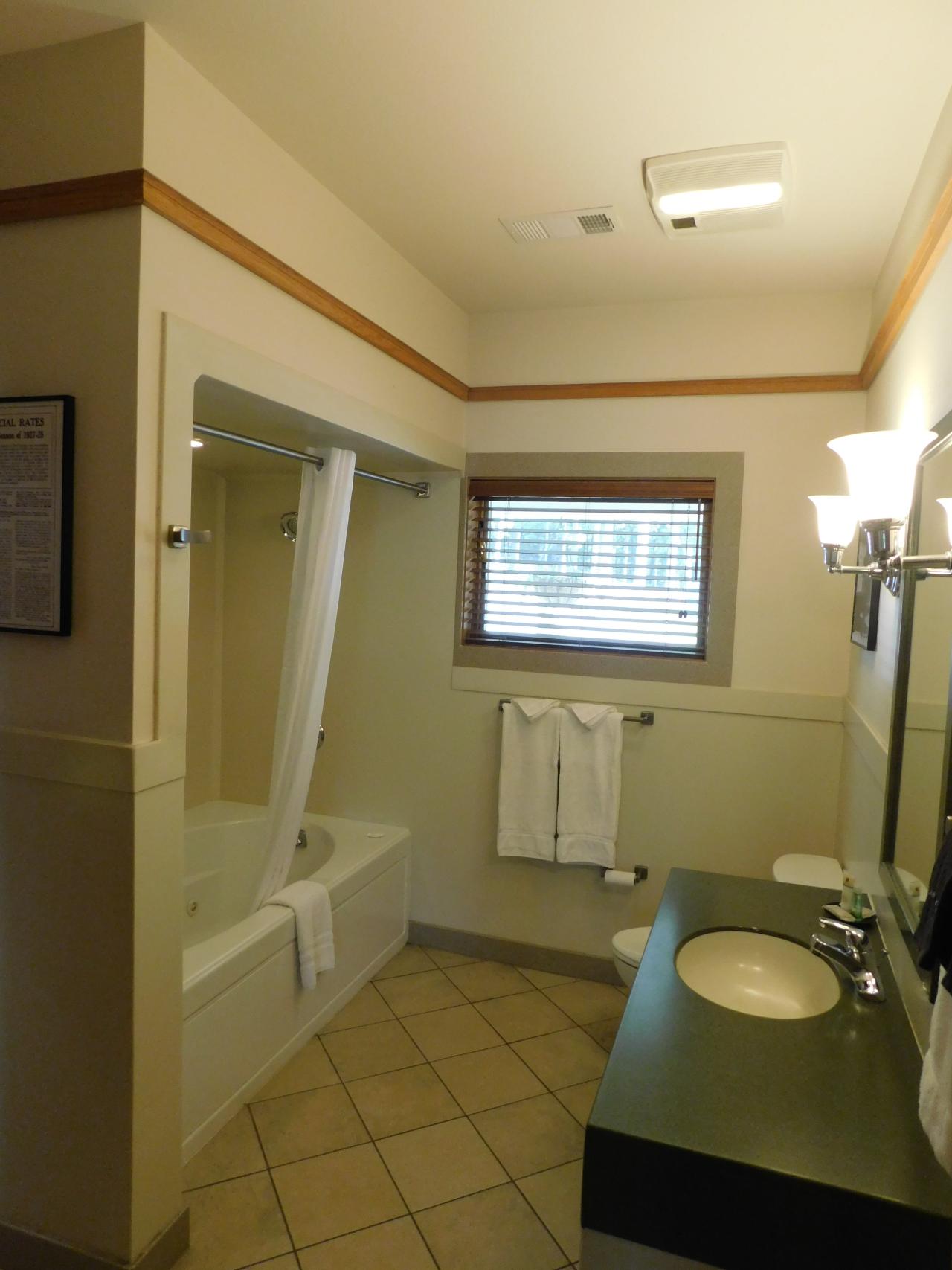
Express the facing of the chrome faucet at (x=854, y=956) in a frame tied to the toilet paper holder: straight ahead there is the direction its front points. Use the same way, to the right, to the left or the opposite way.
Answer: to the right

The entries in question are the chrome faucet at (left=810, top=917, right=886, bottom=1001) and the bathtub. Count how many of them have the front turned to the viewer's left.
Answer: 1

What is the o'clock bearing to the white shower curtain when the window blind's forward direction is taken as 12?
The white shower curtain is roughly at 2 o'clock from the window blind.

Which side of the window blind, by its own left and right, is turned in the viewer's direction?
front

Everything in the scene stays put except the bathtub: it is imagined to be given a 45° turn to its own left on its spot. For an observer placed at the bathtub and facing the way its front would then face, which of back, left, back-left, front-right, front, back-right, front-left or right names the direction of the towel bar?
front

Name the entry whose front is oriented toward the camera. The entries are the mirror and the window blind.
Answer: the window blind

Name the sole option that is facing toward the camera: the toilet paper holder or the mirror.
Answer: the toilet paper holder

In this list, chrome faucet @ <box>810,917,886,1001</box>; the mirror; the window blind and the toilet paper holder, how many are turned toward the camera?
2

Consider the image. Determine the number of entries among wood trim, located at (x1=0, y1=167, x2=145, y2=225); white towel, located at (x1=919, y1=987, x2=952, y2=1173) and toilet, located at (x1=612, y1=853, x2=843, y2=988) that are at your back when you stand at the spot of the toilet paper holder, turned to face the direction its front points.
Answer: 0

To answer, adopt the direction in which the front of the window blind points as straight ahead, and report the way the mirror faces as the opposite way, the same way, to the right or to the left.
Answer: to the right

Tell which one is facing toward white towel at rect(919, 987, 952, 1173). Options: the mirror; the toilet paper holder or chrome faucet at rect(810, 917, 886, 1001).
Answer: the toilet paper holder

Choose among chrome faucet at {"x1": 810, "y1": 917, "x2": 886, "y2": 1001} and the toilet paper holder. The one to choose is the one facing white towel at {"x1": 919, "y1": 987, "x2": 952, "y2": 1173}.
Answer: the toilet paper holder

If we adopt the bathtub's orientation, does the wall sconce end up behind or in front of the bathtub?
in front

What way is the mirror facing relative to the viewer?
to the viewer's left

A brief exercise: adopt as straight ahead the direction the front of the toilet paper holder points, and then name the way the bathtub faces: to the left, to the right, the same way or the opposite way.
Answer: to the left

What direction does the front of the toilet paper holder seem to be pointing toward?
toward the camera

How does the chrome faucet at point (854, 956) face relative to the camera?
to the viewer's left
